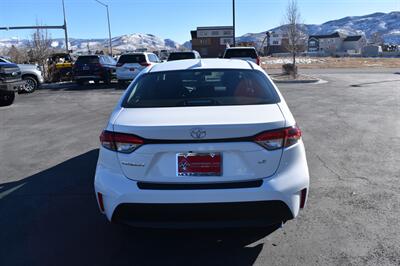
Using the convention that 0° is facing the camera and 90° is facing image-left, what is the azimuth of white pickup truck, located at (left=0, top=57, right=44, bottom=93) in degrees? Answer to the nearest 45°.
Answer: approximately 270°

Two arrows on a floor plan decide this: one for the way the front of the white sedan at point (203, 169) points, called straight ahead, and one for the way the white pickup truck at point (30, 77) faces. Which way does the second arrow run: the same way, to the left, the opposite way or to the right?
to the right

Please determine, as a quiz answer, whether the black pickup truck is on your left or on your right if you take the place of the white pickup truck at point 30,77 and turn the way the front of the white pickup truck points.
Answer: on your right

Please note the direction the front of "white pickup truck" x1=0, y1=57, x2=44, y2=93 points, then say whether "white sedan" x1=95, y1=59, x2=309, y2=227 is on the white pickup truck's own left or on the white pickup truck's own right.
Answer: on the white pickup truck's own right

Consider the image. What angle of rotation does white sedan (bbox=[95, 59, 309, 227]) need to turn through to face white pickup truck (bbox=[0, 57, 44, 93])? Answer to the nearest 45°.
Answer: approximately 45° to its left

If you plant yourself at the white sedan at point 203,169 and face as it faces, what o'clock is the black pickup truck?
The black pickup truck is roughly at 11 o'clock from the white sedan.

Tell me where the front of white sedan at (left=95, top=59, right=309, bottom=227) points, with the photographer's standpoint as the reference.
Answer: facing away from the viewer

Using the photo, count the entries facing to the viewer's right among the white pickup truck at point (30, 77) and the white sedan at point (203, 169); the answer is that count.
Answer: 1

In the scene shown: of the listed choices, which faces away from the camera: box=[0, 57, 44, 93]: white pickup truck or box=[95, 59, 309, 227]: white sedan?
the white sedan
